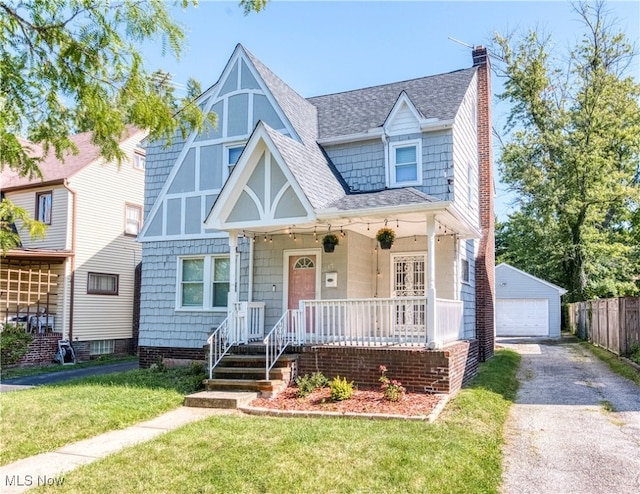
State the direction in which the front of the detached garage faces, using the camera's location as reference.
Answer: facing the viewer

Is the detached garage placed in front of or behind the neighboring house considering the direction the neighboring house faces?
behind

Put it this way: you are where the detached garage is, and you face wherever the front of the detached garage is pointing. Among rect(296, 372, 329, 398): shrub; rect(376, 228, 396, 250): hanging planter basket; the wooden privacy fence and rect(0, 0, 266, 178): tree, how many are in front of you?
4

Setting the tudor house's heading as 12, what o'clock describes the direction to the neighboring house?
The neighboring house is roughly at 3 o'clock from the tudor house.

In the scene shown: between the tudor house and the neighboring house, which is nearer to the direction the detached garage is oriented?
the tudor house

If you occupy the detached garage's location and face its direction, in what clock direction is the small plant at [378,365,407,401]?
The small plant is roughly at 12 o'clock from the detached garage.

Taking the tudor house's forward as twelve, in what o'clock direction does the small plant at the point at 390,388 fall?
The small plant is roughly at 10 o'clock from the tudor house.

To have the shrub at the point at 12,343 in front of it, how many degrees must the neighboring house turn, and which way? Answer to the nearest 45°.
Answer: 0° — it already faces it

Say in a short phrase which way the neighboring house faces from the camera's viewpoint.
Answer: facing the viewer and to the left of the viewer

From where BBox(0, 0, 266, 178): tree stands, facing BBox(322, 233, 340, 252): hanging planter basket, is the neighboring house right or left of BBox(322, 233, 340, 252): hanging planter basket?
left

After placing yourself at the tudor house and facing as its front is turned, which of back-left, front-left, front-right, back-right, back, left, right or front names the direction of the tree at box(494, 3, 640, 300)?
back

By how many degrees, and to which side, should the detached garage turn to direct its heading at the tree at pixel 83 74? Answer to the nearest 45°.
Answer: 0° — it already faces it
